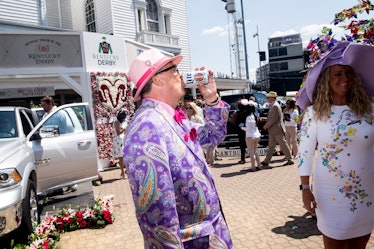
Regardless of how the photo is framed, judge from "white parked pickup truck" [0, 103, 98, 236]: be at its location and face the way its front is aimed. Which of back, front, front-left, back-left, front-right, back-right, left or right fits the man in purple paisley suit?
front-left

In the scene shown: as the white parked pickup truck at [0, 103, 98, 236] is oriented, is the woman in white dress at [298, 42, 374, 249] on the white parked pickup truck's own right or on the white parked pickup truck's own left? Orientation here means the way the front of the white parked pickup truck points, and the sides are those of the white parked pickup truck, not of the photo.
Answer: on the white parked pickup truck's own left

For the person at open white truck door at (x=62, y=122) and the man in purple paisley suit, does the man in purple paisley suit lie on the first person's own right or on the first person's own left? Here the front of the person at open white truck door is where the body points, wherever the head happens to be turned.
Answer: on the first person's own left

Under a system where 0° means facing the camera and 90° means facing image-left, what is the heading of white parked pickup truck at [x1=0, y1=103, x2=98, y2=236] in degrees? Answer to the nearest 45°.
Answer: approximately 45°

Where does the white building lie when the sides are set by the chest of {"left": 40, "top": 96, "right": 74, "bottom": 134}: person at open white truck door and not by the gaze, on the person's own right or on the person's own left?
on the person's own right
